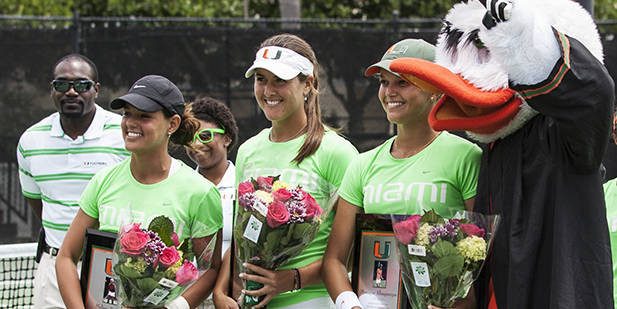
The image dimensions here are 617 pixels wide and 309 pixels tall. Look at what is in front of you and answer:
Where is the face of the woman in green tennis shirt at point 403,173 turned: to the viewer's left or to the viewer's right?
to the viewer's left

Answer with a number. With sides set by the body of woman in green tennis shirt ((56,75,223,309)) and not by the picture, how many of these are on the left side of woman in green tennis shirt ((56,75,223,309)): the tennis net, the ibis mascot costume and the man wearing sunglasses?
1

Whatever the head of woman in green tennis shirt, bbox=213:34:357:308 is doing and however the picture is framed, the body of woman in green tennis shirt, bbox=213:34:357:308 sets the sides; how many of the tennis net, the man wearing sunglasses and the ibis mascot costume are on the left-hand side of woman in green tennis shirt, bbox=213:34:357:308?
1

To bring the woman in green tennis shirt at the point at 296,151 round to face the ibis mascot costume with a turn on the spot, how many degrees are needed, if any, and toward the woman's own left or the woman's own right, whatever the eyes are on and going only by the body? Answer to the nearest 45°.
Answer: approximately 90° to the woman's own left

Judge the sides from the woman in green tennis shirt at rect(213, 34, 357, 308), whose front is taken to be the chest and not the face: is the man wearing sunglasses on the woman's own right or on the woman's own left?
on the woman's own right

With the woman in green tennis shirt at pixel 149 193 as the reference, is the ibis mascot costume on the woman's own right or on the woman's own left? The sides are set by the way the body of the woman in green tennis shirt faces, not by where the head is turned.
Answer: on the woman's own left

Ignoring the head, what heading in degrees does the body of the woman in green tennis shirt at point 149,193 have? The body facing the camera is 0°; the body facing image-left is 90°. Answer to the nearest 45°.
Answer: approximately 45°

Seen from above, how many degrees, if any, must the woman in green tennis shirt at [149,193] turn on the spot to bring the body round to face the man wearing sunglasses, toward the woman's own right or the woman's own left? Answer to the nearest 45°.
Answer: approximately 135° to the woman's own right

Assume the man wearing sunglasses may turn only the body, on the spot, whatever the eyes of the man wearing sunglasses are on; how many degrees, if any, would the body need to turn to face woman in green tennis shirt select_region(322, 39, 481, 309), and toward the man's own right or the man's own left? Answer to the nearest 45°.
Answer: approximately 45° to the man's own left

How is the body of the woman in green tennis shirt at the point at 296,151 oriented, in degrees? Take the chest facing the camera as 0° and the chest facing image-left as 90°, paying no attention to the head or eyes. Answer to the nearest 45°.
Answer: approximately 45°

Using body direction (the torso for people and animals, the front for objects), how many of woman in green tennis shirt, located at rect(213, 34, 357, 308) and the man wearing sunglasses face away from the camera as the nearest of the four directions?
0
